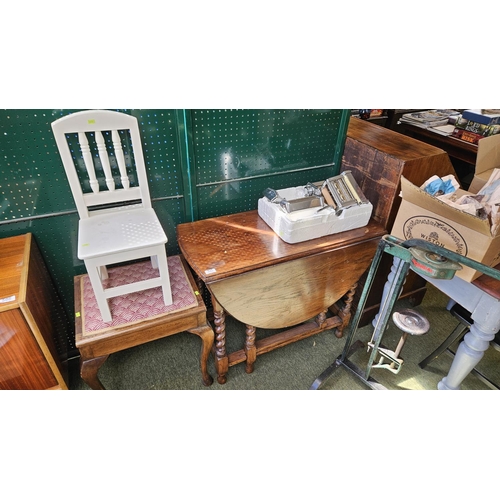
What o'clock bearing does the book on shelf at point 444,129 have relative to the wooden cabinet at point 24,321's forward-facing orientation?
The book on shelf is roughly at 9 o'clock from the wooden cabinet.

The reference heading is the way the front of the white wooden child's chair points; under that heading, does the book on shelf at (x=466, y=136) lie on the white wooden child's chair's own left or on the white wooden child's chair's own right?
on the white wooden child's chair's own left

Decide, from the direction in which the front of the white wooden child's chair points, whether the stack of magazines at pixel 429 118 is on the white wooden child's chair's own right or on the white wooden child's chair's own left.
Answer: on the white wooden child's chair's own left

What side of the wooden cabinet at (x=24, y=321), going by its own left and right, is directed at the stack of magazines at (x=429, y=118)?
left

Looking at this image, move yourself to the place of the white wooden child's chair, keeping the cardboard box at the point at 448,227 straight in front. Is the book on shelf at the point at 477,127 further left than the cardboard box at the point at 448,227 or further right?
left

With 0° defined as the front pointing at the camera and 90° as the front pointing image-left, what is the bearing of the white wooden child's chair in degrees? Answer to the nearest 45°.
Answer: approximately 0°

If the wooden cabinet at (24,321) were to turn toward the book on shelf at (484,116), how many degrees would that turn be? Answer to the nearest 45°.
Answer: approximately 90° to its left

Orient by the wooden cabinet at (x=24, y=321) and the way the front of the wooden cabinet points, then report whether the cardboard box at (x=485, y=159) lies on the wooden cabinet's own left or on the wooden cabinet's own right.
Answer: on the wooden cabinet's own left

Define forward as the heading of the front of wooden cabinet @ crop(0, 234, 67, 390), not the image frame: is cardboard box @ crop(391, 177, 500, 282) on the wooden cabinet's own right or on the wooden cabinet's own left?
on the wooden cabinet's own left

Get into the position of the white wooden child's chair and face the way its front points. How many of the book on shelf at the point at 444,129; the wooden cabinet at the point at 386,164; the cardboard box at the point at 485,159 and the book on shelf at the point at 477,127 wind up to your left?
4
